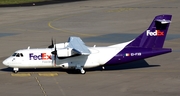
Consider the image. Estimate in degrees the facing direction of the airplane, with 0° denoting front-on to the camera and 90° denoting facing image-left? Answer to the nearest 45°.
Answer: approximately 90°
